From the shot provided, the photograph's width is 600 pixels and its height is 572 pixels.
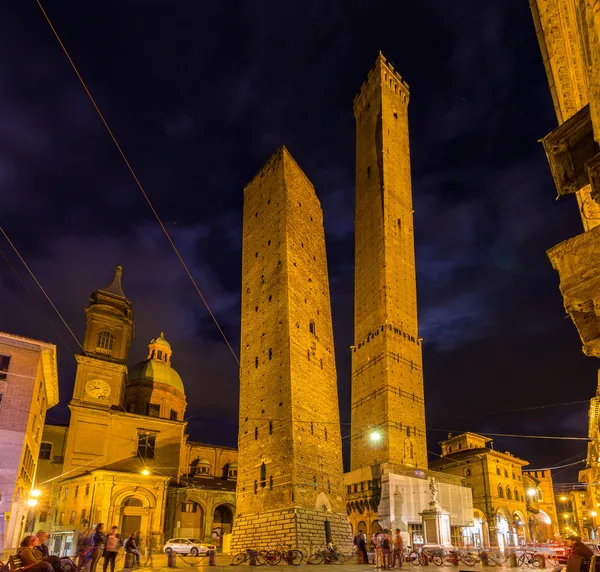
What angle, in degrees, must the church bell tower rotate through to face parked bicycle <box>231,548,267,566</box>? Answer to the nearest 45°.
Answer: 0° — it already faces it

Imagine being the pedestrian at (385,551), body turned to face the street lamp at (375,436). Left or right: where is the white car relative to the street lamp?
left

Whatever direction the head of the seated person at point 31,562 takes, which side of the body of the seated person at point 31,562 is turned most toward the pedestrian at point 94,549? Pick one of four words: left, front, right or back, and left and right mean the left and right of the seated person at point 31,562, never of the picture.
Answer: left

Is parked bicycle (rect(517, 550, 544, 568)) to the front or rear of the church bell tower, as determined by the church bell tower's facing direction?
to the front

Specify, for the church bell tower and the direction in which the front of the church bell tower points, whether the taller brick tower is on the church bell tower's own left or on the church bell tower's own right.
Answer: on the church bell tower's own left

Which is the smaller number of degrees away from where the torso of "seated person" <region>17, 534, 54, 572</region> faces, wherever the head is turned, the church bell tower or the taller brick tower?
the taller brick tower

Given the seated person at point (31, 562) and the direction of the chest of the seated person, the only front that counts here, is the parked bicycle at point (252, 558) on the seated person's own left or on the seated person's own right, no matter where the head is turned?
on the seated person's own left

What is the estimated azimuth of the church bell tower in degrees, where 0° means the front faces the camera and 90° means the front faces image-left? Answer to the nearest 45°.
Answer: approximately 0°

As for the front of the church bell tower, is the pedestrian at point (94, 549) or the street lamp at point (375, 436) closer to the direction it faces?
the pedestrian

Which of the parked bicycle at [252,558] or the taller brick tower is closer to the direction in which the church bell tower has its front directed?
the parked bicycle

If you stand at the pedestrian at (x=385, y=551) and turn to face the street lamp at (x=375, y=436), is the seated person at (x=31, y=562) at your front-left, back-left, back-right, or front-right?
back-left
